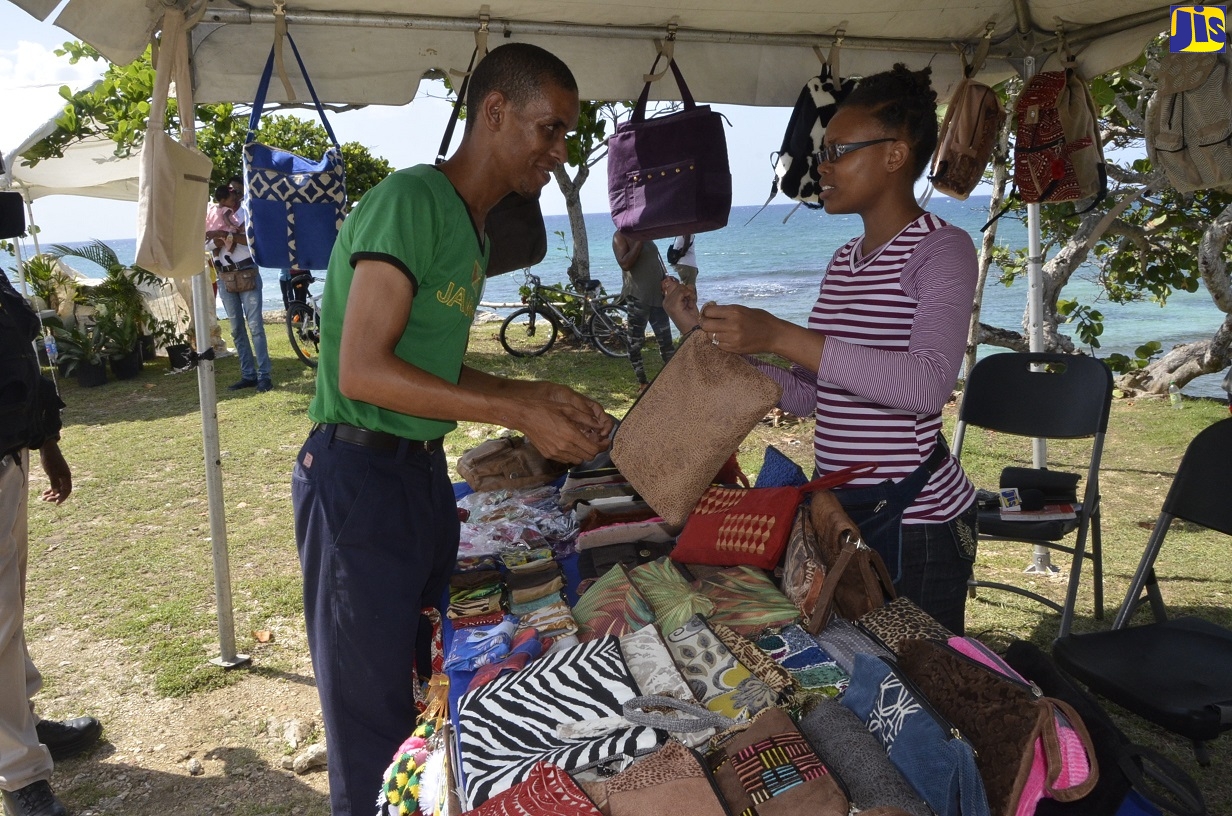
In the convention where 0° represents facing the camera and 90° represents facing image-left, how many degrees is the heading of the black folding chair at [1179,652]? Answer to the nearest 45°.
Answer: approximately 45°

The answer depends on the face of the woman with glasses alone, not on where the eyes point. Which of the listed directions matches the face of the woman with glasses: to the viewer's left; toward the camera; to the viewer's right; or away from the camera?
to the viewer's left

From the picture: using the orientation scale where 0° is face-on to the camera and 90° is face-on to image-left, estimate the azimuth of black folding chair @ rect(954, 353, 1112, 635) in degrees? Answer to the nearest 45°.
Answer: approximately 45°

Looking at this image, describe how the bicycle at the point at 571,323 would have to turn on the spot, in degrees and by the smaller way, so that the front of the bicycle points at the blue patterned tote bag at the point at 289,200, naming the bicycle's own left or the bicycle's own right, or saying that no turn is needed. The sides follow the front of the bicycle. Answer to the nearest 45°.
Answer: approximately 90° to the bicycle's own left

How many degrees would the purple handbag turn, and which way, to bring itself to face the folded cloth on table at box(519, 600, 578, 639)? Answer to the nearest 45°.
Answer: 0° — it already faces it

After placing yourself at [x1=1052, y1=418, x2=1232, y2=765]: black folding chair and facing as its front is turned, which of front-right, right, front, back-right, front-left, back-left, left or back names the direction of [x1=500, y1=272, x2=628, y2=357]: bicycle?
right

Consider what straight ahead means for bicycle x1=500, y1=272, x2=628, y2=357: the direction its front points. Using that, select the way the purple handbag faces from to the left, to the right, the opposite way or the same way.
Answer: to the left

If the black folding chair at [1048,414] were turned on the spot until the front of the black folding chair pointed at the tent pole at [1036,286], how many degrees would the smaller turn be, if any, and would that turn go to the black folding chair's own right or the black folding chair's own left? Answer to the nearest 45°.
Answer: approximately 135° to the black folding chair's own right

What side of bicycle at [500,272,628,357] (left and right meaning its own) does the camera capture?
left

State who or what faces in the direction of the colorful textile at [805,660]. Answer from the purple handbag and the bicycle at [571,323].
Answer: the purple handbag
